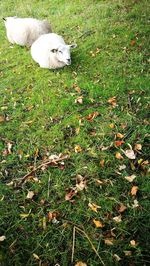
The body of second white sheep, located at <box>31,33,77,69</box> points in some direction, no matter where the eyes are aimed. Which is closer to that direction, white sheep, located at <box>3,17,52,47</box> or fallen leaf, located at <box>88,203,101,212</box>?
the fallen leaf

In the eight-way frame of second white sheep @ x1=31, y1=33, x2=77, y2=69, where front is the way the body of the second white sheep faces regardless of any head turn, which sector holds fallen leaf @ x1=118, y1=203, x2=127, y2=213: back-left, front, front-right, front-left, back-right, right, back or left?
front-right

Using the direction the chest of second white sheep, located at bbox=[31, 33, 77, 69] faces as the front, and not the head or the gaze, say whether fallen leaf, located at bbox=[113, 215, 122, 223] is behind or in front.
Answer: in front

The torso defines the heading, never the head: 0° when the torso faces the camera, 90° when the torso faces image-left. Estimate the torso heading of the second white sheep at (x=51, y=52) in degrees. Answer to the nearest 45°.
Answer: approximately 315°

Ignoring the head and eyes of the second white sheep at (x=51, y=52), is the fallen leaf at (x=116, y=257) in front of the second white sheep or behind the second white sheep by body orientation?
in front

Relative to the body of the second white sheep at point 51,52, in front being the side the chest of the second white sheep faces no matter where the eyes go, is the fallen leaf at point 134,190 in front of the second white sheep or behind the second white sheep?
in front

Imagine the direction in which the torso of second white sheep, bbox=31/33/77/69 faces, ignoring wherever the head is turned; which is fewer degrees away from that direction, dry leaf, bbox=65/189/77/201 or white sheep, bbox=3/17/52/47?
the dry leaf
